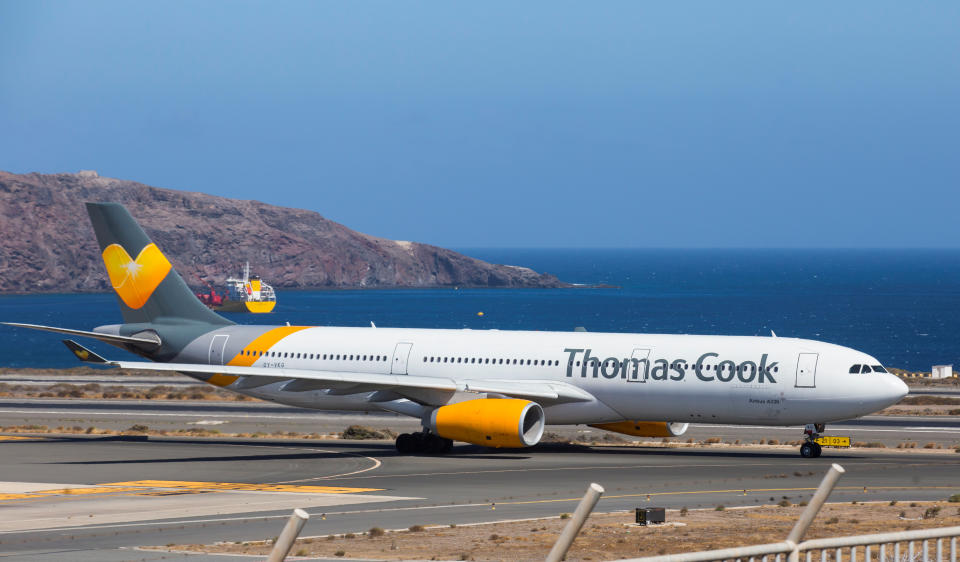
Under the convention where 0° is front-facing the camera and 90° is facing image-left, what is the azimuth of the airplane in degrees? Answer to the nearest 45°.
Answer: approximately 315°

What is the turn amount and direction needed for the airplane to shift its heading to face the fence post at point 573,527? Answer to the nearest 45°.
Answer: approximately 45° to its right

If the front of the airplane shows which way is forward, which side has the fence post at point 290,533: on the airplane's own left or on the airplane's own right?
on the airplane's own right
